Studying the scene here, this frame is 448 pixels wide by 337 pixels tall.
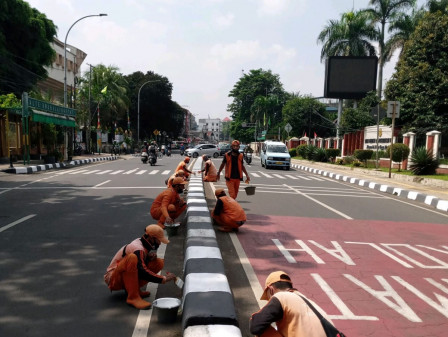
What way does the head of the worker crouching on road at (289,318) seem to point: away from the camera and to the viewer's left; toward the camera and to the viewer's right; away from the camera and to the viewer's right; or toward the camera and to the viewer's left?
away from the camera and to the viewer's left

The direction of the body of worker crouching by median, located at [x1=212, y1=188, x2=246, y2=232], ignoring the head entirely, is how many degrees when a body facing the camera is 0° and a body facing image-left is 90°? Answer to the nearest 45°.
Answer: approximately 135°

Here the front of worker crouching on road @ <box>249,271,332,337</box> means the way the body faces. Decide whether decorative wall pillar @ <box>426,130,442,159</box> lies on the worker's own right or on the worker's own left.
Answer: on the worker's own right

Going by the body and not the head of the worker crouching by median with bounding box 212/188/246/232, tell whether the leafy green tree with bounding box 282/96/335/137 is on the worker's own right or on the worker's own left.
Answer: on the worker's own right

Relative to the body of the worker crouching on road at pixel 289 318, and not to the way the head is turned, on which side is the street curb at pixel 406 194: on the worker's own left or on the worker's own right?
on the worker's own right

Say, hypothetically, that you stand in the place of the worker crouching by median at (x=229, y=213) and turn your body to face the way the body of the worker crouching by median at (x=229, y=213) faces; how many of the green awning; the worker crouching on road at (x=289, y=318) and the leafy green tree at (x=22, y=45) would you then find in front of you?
2

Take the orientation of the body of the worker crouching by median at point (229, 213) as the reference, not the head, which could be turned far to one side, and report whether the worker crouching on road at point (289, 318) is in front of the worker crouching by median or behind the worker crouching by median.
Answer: behind

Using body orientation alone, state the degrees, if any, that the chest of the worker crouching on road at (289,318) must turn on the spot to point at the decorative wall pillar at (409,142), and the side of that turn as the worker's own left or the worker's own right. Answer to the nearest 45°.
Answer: approximately 45° to the worker's own right

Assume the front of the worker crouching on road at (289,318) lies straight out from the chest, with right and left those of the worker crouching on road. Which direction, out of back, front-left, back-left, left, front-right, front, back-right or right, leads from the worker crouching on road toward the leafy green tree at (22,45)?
front

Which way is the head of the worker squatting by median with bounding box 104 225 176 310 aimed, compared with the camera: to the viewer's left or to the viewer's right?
to the viewer's right

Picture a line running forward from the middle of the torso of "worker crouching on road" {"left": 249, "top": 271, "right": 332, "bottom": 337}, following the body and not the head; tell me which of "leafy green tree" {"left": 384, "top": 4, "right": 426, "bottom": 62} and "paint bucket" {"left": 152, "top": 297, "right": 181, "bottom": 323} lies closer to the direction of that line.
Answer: the paint bucket

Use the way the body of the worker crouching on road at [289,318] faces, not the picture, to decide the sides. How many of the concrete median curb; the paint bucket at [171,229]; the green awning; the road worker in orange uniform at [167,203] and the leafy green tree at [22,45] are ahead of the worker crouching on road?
5

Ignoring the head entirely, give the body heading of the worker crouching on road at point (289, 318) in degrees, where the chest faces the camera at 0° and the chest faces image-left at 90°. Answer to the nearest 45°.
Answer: approximately 135°

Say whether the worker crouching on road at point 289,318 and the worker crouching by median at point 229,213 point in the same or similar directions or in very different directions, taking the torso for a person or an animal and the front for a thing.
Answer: same or similar directions

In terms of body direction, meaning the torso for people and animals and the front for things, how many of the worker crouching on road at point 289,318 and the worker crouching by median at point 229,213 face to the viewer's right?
0
